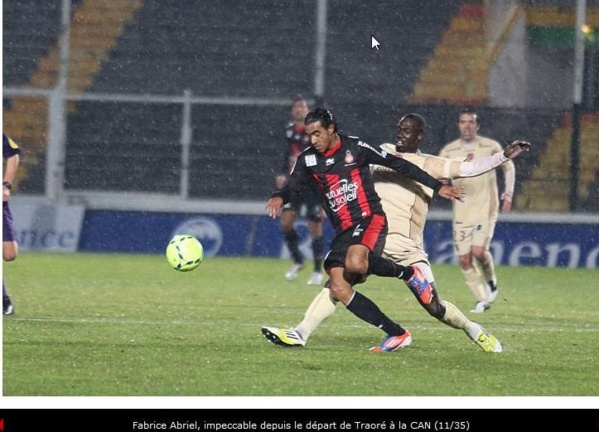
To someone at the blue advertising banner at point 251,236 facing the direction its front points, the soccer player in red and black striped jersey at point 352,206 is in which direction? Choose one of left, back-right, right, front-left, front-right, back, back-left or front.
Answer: front

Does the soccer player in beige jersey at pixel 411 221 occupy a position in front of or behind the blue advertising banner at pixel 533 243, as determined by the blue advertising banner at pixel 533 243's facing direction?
in front

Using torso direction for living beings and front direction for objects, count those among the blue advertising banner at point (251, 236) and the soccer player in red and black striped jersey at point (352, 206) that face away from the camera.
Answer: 0

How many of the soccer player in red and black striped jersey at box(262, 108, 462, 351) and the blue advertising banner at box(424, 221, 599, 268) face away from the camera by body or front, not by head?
0

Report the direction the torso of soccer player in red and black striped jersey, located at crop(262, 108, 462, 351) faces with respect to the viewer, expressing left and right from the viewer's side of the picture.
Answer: facing the viewer and to the left of the viewer

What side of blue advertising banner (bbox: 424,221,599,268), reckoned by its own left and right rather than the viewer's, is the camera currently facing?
front

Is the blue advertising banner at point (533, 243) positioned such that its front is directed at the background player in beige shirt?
yes

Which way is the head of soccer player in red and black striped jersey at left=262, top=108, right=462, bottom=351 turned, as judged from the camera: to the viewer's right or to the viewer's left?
to the viewer's left

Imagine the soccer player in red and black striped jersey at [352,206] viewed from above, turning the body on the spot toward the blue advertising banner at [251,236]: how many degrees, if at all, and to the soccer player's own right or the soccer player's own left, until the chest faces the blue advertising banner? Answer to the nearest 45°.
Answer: approximately 135° to the soccer player's own right

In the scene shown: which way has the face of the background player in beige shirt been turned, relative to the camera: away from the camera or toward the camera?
toward the camera

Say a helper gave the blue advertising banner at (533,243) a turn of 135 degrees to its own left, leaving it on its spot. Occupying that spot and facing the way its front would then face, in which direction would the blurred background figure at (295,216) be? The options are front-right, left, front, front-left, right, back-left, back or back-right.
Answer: back

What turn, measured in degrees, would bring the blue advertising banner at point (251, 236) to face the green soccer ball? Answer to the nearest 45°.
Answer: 0° — it already faces it

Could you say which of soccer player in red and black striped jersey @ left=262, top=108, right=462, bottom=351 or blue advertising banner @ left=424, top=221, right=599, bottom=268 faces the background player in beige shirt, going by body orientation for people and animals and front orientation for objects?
the blue advertising banner
